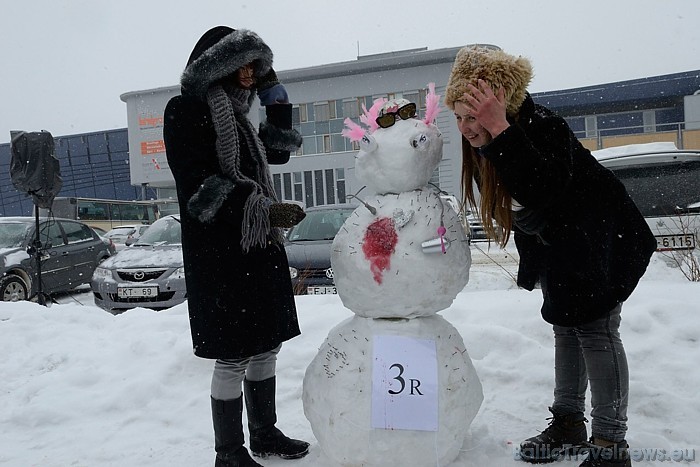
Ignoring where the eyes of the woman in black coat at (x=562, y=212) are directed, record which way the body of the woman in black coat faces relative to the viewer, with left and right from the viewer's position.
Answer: facing to the left of the viewer

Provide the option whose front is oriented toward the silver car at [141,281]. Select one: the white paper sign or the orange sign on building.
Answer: the orange sign on building

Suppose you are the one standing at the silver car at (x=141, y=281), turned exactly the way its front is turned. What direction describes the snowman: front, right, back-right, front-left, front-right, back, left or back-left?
front-left

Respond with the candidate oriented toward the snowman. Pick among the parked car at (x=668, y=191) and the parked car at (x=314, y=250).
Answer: the parked car at (x=314, y=250)

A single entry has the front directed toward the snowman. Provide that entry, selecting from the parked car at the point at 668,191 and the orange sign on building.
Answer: the orange sign on building

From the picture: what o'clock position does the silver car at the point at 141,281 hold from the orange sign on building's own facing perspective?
The silver car is roughly at 12 o'clock from the orange sign on building.
